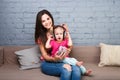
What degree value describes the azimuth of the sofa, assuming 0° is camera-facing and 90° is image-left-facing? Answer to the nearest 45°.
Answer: approximately 0°

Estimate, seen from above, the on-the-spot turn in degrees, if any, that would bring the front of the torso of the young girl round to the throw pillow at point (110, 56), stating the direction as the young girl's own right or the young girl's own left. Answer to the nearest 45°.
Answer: approximately 90° to the young girl's own left
